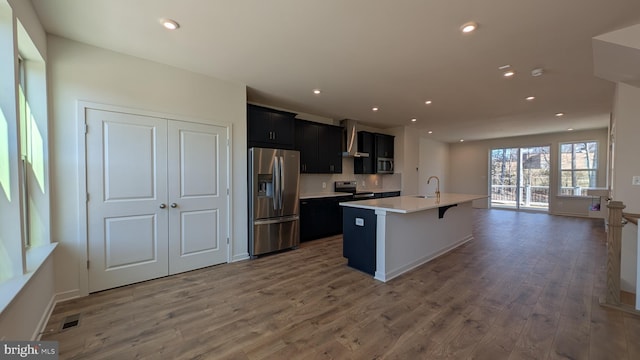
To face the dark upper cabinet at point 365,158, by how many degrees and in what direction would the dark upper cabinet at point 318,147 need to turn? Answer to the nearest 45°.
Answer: approximately 90° to its left

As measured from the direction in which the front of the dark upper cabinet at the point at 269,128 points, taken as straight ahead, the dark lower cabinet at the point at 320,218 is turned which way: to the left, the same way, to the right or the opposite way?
the same way

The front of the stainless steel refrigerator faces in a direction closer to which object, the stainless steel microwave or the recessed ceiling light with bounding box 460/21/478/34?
the recessed ceiling light

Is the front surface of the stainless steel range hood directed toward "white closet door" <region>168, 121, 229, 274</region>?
no

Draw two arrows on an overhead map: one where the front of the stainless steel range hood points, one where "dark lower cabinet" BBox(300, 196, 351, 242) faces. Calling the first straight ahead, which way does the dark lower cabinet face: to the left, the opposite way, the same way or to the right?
the same way

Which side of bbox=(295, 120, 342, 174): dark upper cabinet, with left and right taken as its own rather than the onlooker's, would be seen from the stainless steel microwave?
left

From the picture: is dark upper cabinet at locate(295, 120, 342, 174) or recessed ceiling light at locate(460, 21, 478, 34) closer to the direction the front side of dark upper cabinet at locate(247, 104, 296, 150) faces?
the recessed ceiling light

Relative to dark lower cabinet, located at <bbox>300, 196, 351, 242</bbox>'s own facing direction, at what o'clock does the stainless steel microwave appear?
The stainless steel microwave is roughly at 9 o'clock from the dark lower cabinet.

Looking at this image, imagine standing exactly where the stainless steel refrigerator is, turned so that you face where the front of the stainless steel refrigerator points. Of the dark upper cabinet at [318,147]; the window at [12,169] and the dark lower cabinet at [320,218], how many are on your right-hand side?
1

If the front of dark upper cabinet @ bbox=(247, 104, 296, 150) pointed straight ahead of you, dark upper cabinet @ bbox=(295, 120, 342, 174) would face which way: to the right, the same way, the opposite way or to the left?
the same way

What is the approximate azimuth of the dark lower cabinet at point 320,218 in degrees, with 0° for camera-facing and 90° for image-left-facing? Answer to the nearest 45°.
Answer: approximately 315°

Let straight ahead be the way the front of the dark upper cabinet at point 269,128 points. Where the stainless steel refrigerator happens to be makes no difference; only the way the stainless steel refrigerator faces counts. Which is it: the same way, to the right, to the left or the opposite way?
the same way

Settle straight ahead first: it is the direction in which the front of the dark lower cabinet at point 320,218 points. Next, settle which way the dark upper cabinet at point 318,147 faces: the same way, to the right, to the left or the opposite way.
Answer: the same way

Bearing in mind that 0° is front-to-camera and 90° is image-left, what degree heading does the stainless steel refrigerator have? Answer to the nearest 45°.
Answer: approximately 315°

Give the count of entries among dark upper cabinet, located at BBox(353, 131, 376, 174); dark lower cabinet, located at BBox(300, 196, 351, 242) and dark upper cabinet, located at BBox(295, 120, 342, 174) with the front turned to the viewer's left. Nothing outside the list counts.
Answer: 0

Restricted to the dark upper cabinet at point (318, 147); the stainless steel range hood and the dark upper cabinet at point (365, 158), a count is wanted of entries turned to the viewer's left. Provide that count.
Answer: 0

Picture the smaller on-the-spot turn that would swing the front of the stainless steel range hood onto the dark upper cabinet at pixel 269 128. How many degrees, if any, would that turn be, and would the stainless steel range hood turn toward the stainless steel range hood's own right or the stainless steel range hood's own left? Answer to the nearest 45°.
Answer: approximately 90° to the stainless steel range hood's own right

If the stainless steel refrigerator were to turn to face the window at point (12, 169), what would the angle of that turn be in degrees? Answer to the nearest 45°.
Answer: approximately 90° to its right

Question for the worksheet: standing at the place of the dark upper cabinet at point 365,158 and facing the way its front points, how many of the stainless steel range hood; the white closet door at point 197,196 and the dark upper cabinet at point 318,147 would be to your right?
3
